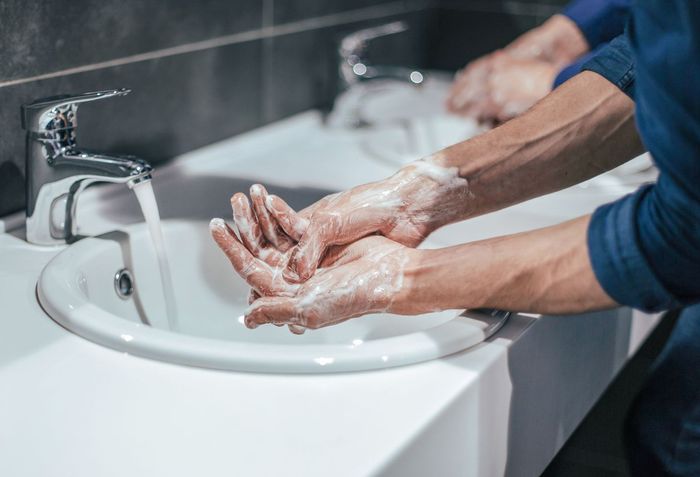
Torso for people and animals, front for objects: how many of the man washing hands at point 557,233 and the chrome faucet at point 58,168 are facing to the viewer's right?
1

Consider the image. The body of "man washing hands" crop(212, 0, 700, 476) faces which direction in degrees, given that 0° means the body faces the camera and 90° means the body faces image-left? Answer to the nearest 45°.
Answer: approximately 90°

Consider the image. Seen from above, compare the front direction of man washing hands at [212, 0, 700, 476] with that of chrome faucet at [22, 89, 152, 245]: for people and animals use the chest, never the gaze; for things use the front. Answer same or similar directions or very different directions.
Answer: very different directions

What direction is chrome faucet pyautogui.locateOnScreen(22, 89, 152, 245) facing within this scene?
to the viewer's right
